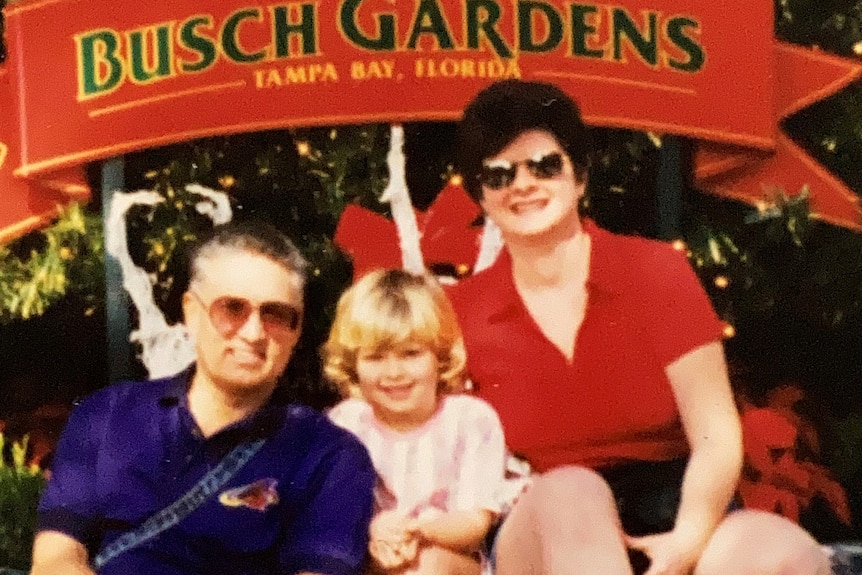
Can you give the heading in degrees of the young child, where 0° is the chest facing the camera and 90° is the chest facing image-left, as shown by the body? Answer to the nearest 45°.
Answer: approximately 0°
